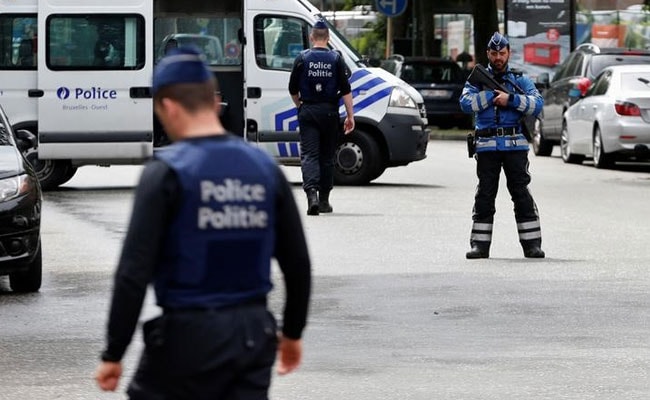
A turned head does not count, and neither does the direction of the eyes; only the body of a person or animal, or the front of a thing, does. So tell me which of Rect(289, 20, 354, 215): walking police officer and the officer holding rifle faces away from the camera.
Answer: the walking police officer

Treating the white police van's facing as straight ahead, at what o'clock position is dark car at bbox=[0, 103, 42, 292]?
The dark car is roughly at 3 o'clock from the white police van.

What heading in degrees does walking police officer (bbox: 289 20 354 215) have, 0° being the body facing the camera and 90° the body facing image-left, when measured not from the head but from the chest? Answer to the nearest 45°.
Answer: approximately 180°

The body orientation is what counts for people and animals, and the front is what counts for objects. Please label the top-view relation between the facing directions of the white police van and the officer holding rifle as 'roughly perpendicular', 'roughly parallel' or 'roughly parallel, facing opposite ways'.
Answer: roughly perpendicular

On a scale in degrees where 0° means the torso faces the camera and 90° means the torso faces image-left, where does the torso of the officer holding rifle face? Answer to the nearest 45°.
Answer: approximately 0°

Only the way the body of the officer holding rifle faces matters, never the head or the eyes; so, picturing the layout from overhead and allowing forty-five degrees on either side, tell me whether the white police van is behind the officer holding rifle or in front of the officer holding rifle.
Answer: behind

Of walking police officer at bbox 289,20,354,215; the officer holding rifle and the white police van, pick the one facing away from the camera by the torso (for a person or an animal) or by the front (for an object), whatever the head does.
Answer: the walking police officer

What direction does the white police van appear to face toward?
to the viewer's right

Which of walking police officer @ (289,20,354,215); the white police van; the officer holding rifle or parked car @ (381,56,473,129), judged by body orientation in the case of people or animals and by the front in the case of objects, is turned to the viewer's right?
the white police van

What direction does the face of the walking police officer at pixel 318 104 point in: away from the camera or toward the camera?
away from the camera

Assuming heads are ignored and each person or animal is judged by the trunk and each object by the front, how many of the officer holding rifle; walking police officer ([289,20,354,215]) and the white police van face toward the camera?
1

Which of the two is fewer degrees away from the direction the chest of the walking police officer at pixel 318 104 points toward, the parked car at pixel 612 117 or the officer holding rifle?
the parked car

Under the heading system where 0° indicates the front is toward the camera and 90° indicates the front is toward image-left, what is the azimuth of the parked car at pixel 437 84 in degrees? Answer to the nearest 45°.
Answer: approximately 135°
